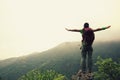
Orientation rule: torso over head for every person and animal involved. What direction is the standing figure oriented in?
away from the camera
